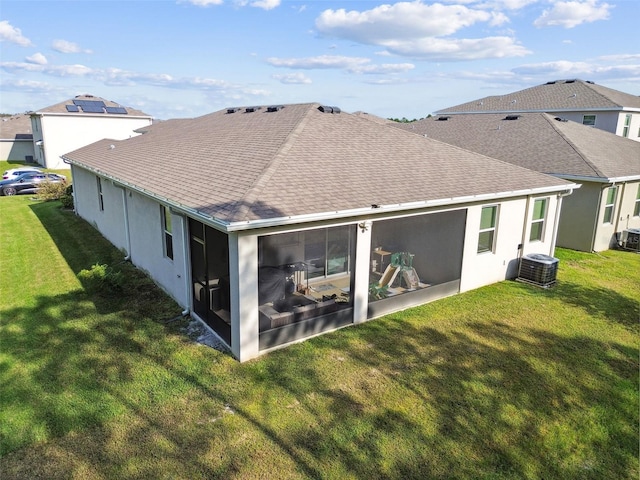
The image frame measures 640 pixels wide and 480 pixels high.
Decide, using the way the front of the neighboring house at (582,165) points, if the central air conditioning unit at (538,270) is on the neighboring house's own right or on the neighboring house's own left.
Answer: on the neighboring house's own left

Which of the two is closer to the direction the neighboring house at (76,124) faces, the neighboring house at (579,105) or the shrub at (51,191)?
the shrub

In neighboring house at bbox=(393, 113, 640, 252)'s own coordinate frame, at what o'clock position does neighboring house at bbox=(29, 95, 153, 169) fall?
neighboring house at bbox=(29, 95, 153, 169) is roughly at 11 o'clock from neighboring house at bbox=(393, 113, 640, 252).

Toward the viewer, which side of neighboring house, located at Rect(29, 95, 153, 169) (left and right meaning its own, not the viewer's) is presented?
left

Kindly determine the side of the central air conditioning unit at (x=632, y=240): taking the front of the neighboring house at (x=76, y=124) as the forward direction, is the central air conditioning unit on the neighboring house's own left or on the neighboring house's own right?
on the neighboring house's own left

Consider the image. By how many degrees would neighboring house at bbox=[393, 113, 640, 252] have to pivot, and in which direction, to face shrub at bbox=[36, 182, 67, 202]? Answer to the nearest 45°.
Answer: approximately 45° to its left

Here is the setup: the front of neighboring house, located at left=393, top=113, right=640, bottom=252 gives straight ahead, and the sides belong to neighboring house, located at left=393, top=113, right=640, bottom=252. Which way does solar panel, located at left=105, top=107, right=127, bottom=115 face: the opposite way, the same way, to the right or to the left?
the opposite way

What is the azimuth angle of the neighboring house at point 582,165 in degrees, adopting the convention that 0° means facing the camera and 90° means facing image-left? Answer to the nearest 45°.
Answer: approximately 135°

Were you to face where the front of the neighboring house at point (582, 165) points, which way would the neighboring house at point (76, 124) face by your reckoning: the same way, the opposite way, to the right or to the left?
to the left

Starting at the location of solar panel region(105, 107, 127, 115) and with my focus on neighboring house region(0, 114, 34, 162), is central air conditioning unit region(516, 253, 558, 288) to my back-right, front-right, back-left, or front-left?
back-left

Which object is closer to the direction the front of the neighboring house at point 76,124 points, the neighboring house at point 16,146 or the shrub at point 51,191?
the neighboring house

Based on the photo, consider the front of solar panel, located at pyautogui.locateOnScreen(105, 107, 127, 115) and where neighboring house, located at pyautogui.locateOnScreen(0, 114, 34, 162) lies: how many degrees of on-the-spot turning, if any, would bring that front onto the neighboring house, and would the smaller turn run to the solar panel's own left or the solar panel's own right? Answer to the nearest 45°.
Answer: approximately 135° to the solar panel's own right

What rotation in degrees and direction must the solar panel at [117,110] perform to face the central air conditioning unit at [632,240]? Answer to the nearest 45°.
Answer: approximately 45° to its left

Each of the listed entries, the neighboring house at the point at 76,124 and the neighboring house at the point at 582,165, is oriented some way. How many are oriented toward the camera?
0

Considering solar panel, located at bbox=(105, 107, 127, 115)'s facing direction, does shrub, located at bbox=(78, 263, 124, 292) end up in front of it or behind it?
in front
